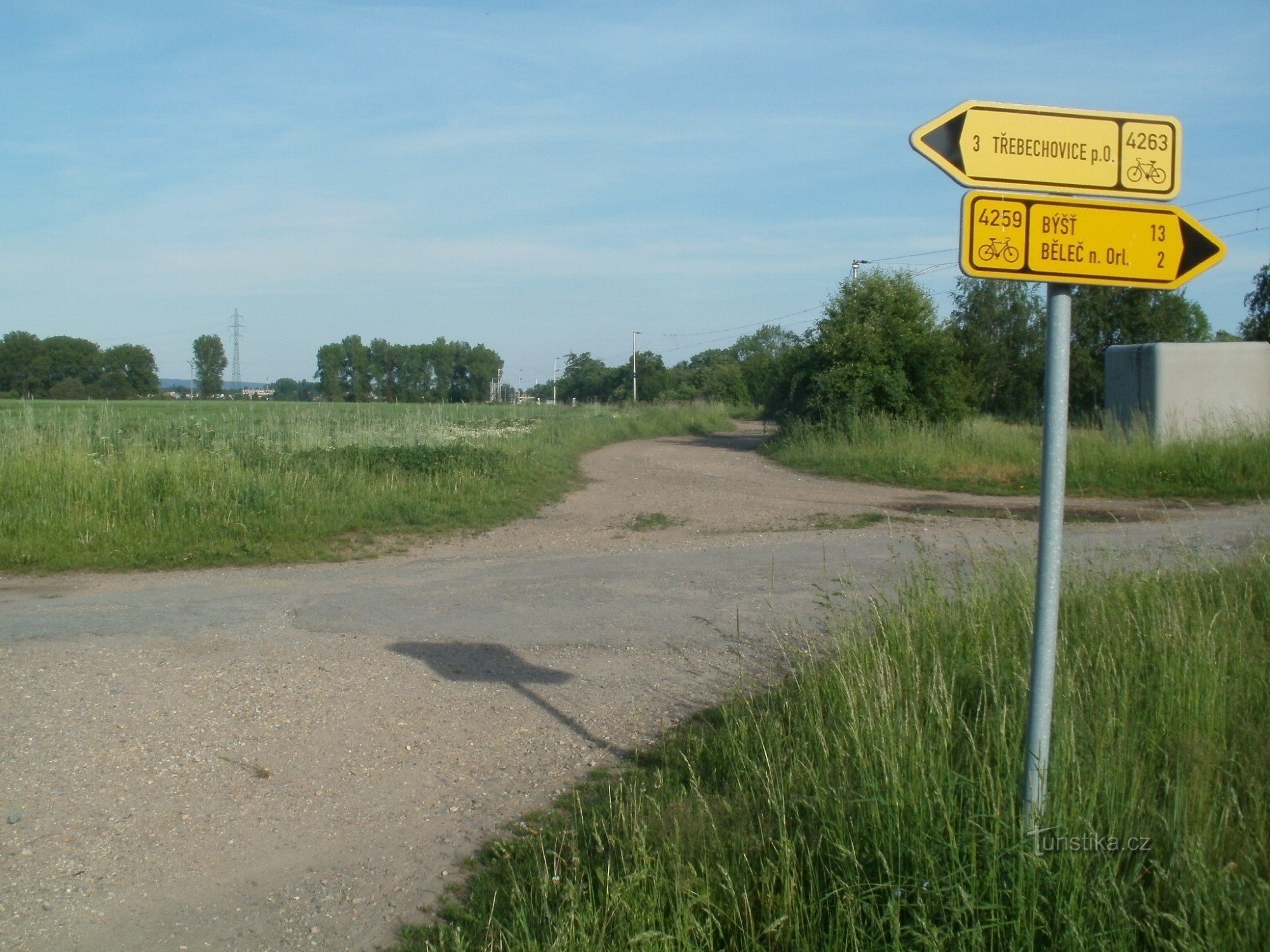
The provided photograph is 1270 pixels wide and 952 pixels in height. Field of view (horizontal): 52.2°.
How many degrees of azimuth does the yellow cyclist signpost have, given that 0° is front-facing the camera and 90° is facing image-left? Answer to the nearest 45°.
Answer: approximately 0°

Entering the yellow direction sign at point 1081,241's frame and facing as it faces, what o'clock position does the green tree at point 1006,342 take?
The green tree is roughly at 6 o'clock from the yellow direction sign.

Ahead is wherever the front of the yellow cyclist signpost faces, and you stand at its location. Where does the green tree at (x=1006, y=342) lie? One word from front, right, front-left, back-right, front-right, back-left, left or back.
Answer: back

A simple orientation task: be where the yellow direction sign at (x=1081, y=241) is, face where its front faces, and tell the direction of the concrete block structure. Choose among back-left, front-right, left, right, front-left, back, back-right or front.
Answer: back

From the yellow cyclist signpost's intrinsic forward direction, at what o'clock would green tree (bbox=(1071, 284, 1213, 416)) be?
The green tree is roughly at 6 o'clock from the yellow cyclist signpost.

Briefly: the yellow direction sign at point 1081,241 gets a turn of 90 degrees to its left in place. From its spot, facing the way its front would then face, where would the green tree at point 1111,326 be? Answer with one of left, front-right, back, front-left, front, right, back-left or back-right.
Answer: left

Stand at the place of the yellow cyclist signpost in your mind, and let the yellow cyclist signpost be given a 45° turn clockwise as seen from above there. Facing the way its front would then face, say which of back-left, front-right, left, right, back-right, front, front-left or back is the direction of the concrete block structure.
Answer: back-right

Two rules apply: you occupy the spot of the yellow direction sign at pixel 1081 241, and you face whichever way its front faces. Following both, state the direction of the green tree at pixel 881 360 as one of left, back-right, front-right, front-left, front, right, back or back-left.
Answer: back

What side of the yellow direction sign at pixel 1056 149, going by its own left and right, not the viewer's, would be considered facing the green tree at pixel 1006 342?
back

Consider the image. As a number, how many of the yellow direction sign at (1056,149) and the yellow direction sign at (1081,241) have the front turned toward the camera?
2

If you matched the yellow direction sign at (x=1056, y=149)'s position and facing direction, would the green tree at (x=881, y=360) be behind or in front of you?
behind

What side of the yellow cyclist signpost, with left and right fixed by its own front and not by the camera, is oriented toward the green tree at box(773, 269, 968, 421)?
back

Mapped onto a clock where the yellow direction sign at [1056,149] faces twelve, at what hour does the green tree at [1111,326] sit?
The green tree is roughly at 6 o'clock from the yellow direction sign.

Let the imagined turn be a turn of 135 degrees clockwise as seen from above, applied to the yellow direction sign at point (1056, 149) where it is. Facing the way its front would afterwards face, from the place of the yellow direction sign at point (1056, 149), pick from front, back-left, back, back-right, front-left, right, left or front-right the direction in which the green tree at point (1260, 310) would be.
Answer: front-right

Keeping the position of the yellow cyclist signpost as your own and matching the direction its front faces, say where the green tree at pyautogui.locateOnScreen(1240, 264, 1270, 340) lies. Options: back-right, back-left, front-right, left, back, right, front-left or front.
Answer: back

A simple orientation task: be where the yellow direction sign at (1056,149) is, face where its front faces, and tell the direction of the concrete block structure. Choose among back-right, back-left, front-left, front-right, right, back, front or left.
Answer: back
